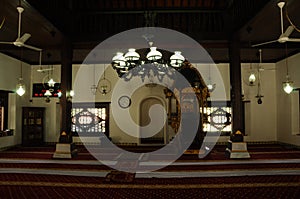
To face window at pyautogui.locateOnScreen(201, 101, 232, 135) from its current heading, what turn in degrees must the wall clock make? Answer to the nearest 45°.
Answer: approximately 90° to its left

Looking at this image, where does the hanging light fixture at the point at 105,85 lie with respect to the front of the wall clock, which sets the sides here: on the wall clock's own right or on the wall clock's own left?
on the wall clock's own right

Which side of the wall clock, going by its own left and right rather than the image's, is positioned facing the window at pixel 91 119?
right

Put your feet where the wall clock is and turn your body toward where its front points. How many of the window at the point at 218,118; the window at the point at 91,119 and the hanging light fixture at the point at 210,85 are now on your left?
2

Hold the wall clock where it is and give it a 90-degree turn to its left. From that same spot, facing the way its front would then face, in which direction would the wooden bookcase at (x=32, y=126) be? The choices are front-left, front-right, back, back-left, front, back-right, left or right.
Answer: back

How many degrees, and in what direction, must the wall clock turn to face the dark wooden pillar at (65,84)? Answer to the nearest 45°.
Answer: approximately 45° to its right

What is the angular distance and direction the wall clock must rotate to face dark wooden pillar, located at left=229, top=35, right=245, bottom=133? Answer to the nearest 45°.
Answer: approximately 45° to its left

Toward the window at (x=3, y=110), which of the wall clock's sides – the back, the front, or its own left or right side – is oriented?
right

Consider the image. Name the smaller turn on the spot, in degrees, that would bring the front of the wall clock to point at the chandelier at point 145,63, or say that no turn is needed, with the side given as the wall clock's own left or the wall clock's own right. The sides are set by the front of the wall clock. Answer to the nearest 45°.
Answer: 0° — it already faces it

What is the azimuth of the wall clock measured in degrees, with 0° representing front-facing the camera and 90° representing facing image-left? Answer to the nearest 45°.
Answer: approximately 0°
